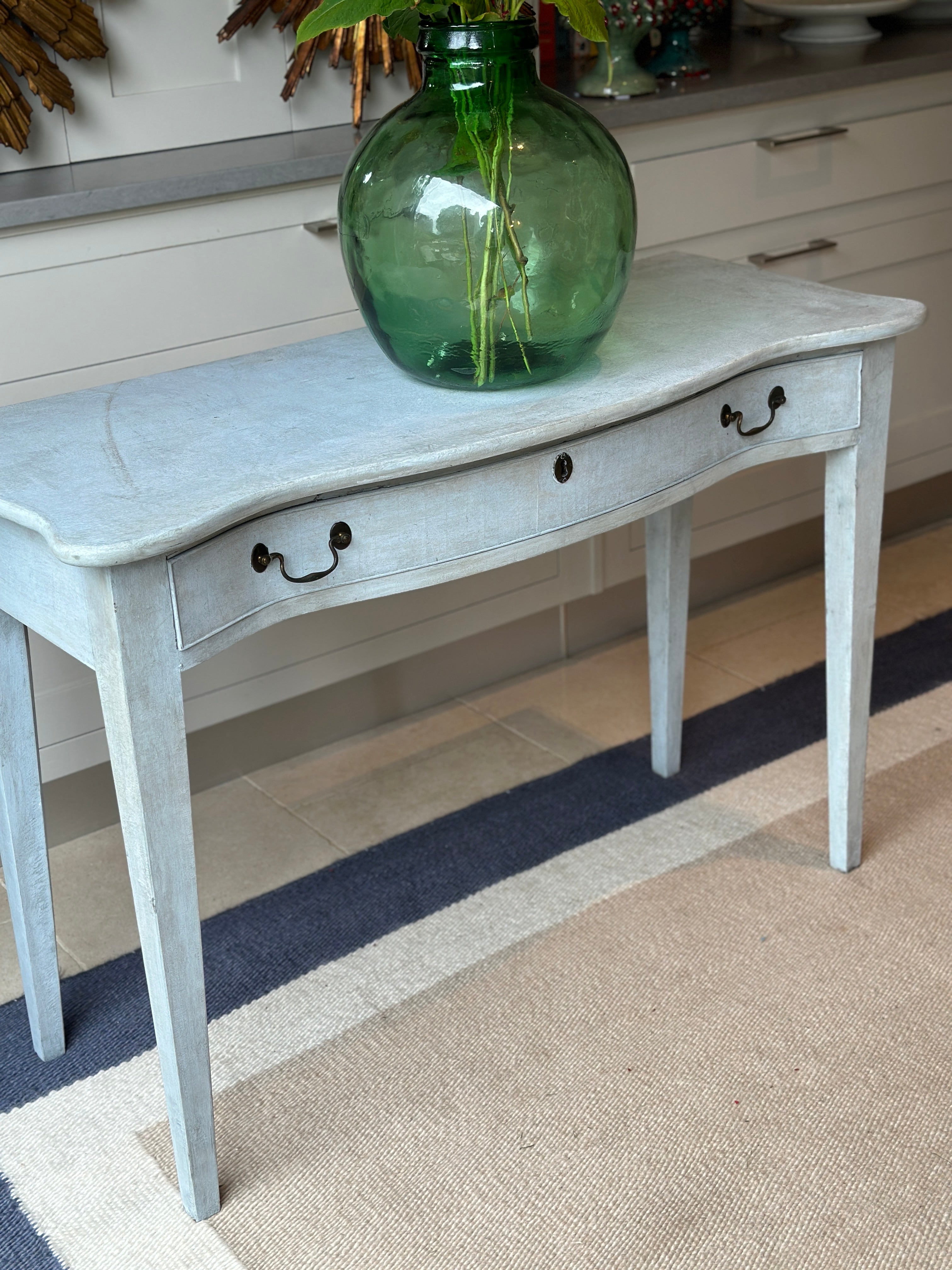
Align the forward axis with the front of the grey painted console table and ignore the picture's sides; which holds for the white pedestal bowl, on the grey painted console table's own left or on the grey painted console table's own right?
on the grey painted console table's own left

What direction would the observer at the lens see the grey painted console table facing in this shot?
facing the viewer and to the right of the viewer
